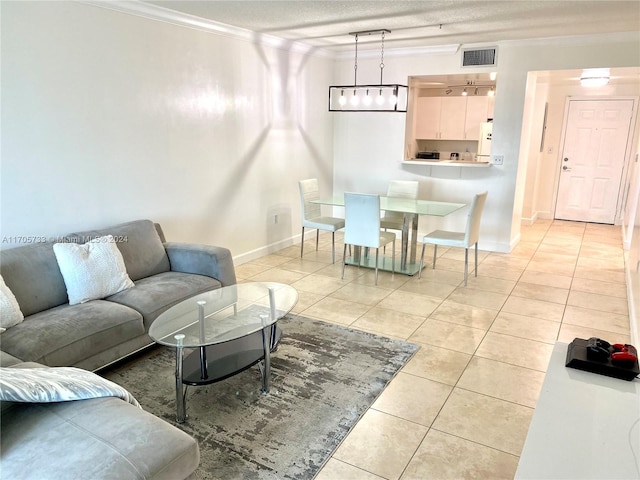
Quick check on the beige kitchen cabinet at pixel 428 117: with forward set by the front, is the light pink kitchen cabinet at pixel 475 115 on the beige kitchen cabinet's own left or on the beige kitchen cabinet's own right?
on the beige kitchen cabinet's own left

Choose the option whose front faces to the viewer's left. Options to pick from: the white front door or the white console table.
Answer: the white console table

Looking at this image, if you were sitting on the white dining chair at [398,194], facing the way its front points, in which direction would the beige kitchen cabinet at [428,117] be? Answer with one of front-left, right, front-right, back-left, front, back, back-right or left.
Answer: back-right

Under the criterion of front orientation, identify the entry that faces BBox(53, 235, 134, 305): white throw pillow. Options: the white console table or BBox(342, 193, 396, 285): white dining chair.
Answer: the white console table

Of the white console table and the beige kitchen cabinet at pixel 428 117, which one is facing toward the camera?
the beige kitchen cabinet

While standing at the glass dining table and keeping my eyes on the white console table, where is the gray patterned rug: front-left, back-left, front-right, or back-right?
front-right

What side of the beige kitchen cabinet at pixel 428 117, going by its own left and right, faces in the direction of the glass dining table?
front

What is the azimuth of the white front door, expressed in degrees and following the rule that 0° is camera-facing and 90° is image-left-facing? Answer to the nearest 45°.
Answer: approximately 0°

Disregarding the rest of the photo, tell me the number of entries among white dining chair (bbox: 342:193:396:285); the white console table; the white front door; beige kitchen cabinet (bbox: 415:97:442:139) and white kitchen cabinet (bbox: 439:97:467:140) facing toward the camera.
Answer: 3

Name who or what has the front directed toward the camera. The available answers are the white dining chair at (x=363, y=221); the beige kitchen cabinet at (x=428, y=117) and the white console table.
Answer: the beige kitchen cabinet

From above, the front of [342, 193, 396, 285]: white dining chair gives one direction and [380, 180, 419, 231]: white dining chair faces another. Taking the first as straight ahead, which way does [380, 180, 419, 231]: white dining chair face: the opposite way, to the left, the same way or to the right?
the opposite way

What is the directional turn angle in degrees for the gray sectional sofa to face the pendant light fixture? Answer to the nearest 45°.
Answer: approximately 90° to its left

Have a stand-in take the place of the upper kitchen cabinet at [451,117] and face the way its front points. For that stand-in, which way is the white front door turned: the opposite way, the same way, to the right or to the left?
the same way

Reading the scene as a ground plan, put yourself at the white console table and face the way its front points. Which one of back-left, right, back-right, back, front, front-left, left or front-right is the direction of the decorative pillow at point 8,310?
front

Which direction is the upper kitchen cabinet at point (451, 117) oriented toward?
toward the camera

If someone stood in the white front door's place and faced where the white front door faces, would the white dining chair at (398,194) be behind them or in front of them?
in front

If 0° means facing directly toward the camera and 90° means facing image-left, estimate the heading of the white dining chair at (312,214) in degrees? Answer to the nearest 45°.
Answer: approximately 315°

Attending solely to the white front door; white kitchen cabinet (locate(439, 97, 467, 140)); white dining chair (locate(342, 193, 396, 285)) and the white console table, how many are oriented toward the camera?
2

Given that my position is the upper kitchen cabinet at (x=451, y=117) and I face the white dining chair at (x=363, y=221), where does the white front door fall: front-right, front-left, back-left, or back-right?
back-left

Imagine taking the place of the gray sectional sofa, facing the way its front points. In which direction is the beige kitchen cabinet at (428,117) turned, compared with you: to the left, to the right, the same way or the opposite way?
to the right
